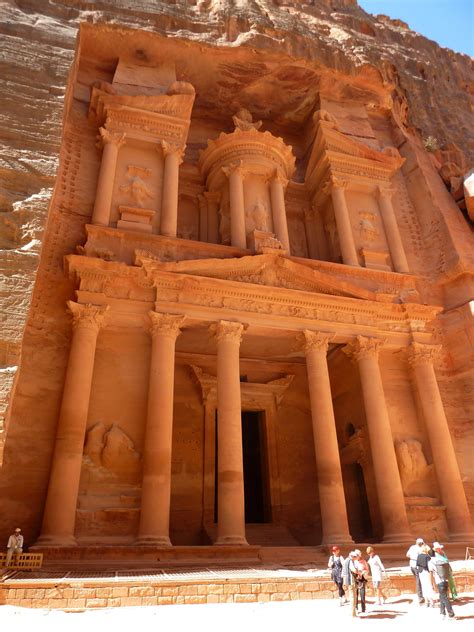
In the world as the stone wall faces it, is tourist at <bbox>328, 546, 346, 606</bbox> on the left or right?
on its left
